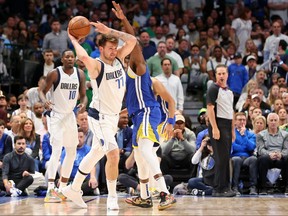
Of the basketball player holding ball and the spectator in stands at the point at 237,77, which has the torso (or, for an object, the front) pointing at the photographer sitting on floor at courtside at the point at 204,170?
the spectator in stands at the point at 237,77

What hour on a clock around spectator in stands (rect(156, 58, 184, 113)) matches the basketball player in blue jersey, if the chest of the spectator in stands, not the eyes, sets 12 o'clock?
The basketball player in blue jersey is roughly at 12 o'clock from the spectator in stands.

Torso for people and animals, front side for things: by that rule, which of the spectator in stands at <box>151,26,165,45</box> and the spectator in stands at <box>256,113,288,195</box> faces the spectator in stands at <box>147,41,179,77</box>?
the spectator in stands at <box>151,26,165,45</box>

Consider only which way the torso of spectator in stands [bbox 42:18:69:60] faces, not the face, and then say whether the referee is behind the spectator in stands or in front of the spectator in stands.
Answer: in front

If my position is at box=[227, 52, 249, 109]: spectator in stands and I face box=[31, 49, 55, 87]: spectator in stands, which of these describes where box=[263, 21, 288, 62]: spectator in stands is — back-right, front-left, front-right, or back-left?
back-right

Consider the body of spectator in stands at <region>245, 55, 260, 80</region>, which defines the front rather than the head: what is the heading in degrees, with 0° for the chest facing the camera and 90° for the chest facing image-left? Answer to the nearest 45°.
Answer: approximately 0°

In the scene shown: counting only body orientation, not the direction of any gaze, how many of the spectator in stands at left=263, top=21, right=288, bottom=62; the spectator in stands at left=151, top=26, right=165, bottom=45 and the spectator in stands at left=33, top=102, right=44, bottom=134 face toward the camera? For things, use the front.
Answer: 3

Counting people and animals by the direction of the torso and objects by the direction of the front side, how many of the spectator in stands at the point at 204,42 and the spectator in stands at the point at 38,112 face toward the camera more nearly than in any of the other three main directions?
2

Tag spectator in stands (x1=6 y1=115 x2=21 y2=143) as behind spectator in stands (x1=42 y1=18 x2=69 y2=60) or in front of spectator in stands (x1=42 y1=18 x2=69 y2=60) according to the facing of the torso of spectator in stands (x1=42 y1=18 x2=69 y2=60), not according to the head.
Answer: in front

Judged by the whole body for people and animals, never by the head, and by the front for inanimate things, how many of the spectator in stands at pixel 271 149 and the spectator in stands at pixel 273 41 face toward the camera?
2

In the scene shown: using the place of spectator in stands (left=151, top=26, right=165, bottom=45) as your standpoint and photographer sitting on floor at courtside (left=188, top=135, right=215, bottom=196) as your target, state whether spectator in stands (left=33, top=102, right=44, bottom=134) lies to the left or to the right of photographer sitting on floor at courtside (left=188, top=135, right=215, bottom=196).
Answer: right

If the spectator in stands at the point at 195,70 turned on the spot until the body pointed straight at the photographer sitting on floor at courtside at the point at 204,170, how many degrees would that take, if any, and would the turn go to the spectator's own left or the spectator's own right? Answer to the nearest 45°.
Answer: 0° — they already face them

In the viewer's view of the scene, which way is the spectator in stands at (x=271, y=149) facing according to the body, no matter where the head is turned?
toward the camera

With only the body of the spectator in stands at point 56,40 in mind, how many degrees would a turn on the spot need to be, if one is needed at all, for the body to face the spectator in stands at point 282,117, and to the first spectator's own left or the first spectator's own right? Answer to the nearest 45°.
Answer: approximately 45° to the first spectator's own left

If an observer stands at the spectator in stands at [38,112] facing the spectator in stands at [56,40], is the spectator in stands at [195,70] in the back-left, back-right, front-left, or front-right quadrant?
front-right

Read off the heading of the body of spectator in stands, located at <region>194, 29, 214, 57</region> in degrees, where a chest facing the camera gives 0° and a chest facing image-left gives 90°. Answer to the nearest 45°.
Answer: approximately 0°

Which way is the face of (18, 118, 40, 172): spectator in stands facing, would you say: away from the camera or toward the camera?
toward the camera

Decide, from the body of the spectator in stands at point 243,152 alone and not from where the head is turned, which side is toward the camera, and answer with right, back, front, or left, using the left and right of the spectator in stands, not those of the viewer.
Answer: front

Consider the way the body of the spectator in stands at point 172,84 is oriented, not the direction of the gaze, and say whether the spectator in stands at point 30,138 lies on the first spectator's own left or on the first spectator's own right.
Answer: on the first spectator's own right

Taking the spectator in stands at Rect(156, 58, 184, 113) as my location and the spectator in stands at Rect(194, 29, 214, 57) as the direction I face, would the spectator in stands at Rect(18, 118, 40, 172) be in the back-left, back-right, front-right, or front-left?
back-left
